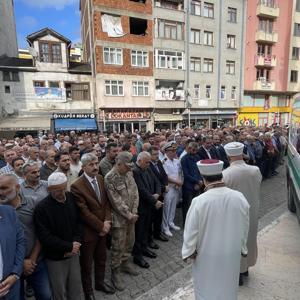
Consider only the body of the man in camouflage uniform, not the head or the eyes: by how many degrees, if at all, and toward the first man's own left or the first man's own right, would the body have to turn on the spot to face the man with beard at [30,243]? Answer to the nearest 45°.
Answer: approximately 90° to the first man's own right

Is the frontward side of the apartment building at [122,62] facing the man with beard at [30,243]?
yes

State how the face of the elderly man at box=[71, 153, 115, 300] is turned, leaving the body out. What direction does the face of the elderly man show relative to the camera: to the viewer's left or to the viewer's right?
to the viewer's right

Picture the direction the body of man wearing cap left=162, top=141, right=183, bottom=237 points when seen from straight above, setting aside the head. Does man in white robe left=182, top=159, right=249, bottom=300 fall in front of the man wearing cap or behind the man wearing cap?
in front

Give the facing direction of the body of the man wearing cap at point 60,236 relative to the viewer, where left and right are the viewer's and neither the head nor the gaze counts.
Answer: facing the viewer and to the right of the viewer

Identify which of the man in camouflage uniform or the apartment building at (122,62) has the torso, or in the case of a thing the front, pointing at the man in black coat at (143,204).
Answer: the apartment building

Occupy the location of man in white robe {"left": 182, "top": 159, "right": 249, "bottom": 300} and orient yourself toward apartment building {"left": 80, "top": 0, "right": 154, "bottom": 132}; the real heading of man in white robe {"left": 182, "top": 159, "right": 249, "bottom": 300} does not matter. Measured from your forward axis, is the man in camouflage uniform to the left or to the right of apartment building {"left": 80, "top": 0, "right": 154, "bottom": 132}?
left

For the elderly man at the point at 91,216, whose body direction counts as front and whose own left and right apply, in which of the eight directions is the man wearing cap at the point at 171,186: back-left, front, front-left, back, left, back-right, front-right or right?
left

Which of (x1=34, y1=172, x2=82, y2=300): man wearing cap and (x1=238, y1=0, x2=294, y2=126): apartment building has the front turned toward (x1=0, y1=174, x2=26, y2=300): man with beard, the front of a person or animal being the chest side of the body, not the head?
the apartment building

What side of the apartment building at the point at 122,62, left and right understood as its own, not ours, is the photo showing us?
front

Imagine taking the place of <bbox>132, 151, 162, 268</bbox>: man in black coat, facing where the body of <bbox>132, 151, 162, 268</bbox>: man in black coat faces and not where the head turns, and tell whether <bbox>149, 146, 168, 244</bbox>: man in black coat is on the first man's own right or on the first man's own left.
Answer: on the first man's own left

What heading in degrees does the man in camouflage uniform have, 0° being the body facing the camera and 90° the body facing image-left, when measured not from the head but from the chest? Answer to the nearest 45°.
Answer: approximately 315°
